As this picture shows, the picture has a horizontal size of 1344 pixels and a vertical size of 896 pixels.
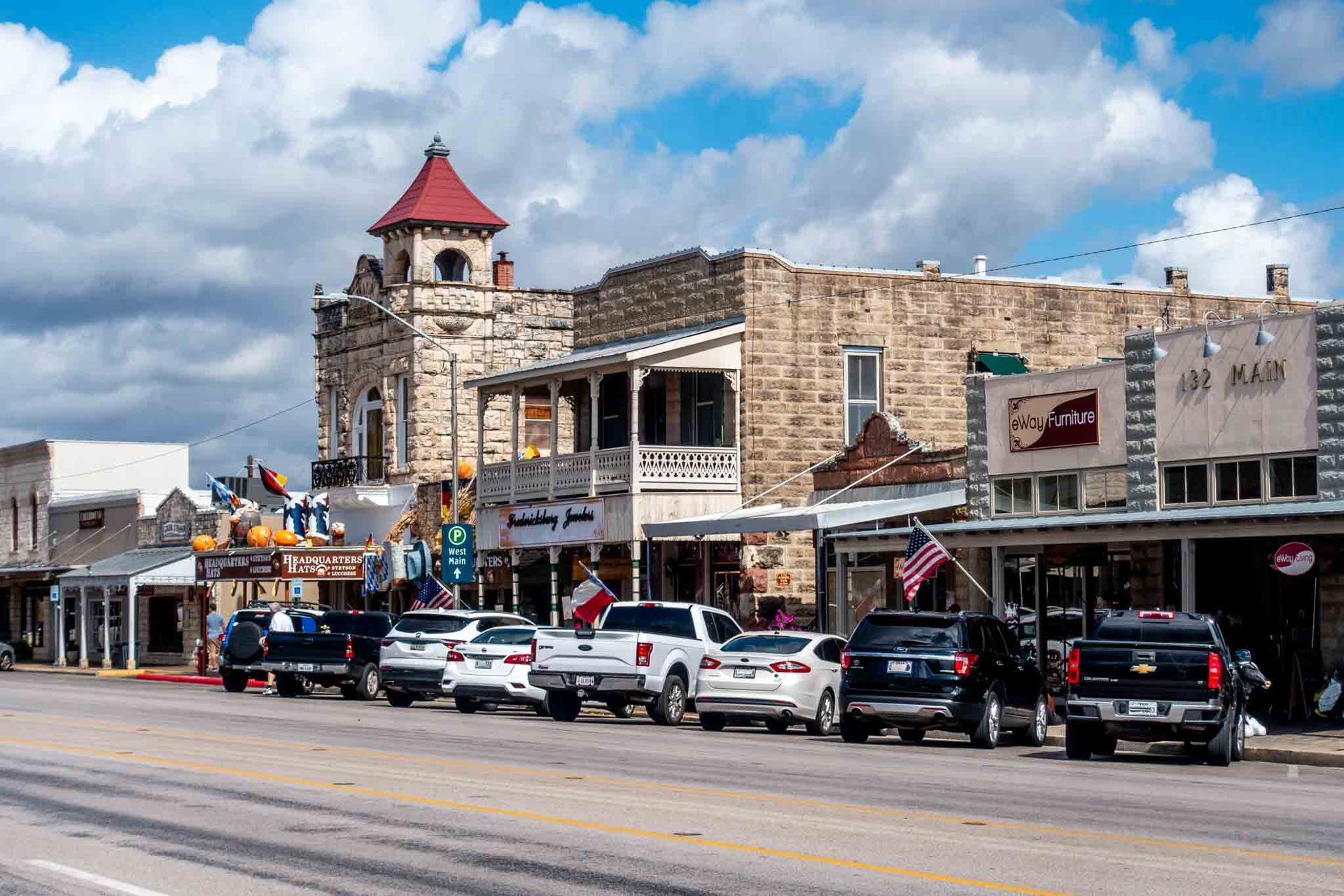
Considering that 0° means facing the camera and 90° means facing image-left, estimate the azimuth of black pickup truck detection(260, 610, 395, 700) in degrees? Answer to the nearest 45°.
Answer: approximately 225°

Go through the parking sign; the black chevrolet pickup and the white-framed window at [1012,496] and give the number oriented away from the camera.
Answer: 1

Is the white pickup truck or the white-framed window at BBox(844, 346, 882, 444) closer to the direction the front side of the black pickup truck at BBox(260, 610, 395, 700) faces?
the white-framed window

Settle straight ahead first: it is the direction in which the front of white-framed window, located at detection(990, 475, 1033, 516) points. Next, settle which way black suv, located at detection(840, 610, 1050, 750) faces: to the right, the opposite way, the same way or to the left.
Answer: the opposite way

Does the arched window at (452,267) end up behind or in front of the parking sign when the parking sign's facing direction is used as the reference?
behind

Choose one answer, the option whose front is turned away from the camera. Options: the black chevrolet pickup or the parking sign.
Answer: the black chevrolet pickup

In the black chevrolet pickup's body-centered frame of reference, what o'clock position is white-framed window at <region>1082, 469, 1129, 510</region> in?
The white-framed window is roughly at 12 o'clock from the black chevrolet pickup.

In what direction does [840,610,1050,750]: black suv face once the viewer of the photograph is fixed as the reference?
facing away from the viewer and to the right of the viewer

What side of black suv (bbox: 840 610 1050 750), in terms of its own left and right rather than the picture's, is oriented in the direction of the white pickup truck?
left

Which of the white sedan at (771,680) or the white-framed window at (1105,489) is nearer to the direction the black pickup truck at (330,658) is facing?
the white-framed window

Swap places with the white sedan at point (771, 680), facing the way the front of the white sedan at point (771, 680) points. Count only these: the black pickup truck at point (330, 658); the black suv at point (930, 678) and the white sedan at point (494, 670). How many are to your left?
2

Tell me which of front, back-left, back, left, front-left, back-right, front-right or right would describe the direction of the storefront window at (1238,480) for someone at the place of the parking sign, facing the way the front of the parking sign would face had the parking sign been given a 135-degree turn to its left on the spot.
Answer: right

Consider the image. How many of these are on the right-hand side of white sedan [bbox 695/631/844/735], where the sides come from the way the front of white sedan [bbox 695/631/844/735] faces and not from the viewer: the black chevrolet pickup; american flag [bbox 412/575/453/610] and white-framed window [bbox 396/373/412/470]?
1

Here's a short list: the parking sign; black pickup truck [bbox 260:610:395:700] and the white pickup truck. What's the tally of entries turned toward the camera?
1

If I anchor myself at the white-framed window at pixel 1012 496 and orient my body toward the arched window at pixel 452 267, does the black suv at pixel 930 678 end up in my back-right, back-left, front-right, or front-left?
back-left

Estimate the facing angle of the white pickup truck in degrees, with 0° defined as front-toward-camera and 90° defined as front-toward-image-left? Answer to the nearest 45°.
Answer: approximately 225°

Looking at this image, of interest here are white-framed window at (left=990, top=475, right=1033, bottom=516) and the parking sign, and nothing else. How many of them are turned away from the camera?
0
